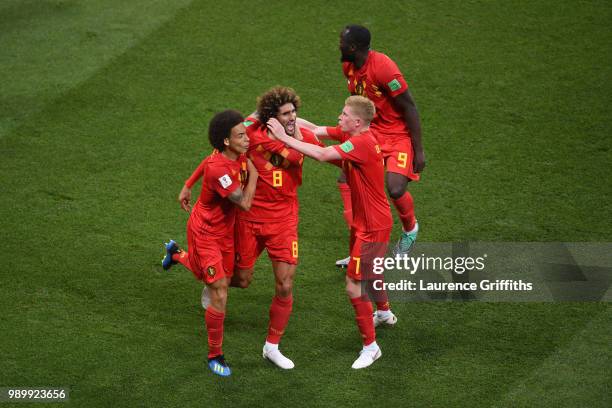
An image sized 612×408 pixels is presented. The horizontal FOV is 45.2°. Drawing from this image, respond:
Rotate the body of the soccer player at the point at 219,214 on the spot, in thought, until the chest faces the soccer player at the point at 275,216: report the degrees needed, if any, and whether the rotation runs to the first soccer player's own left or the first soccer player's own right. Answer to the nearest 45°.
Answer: approximately 45° to the first soccer player's own left

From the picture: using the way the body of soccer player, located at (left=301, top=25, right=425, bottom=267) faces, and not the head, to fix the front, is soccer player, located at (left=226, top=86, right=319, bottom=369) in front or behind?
in front

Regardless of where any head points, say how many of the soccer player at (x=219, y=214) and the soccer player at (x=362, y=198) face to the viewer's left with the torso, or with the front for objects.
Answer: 1

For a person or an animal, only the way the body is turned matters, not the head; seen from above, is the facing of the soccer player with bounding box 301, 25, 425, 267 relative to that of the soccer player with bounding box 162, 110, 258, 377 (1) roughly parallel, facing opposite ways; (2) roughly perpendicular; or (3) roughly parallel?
roughly perpendicular

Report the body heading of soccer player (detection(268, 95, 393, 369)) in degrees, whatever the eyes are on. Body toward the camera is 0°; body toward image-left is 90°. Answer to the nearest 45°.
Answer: approximately 90°

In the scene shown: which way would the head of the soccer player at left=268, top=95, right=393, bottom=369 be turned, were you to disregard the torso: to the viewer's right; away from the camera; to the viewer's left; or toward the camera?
to the viewer's left

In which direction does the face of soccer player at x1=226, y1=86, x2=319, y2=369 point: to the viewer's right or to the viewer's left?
to the viewer's right

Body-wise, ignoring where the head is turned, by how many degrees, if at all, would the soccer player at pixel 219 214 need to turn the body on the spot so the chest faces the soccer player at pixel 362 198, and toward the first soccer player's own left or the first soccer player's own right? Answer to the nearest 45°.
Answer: approximately 45° to the first soccer player's own left

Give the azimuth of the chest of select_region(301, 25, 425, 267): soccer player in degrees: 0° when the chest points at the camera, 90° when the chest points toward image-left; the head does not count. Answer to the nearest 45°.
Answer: approximately 45°
